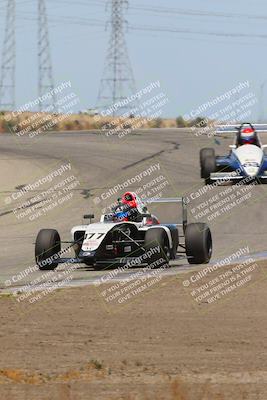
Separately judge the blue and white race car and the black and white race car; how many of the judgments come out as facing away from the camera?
0

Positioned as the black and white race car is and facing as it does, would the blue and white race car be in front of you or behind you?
behind

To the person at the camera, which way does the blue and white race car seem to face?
facing the viewer

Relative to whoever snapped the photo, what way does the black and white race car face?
facing the viewer and to the left of the viewer

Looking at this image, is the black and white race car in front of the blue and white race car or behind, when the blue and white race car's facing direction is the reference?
in front
